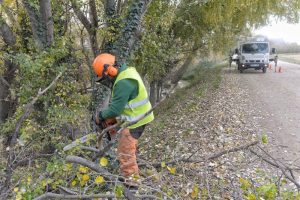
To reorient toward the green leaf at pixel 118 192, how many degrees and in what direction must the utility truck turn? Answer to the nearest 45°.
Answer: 0° — it already faces it

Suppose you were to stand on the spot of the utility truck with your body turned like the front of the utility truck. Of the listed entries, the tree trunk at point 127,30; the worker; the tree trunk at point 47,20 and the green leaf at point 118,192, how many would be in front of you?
4

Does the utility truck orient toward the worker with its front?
yes

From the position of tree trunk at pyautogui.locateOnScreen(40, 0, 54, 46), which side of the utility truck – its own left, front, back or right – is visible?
front

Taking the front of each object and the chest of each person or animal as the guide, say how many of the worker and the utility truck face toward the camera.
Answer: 1

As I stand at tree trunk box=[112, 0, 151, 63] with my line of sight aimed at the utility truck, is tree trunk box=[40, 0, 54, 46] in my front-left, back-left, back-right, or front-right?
back-left

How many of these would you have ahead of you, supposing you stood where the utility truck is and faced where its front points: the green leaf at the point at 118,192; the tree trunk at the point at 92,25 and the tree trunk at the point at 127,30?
3

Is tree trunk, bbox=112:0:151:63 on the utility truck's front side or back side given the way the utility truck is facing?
on the front side

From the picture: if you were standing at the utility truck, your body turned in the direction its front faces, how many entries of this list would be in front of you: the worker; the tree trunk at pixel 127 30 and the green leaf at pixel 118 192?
3
